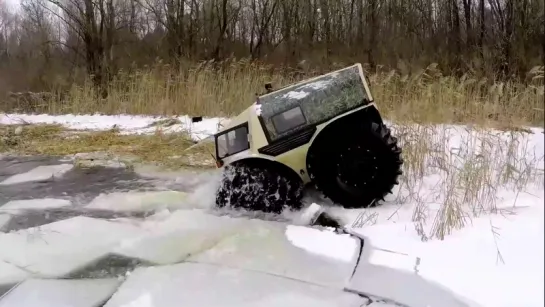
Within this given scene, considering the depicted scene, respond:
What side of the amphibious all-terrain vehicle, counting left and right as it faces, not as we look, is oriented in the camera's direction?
left
